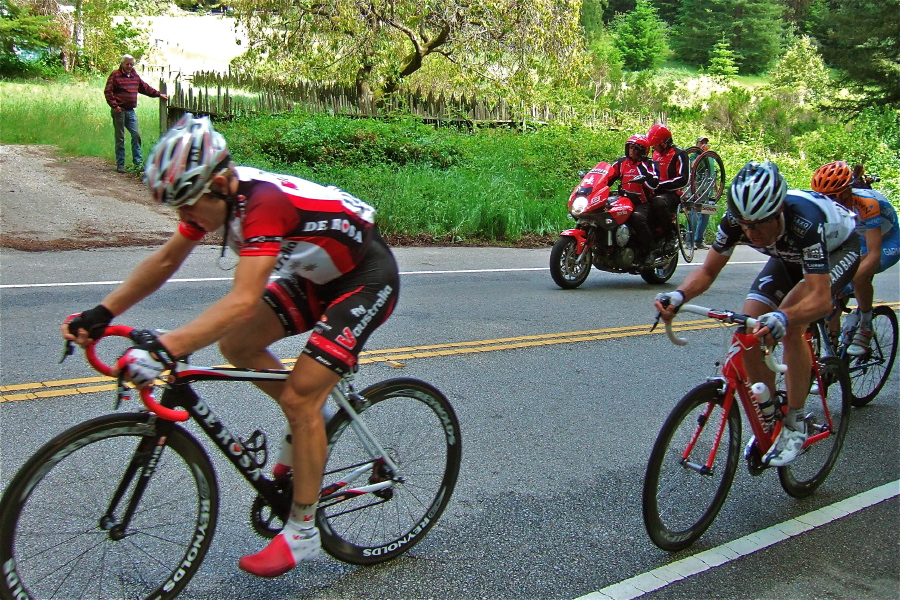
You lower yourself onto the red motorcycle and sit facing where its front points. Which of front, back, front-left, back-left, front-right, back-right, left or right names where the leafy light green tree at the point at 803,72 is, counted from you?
back-right

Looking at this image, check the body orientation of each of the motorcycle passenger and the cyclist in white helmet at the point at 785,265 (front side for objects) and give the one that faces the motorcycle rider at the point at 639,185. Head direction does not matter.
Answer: the motorcycle passenger

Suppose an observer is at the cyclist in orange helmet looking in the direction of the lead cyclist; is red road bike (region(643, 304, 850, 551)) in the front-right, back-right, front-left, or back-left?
front-left

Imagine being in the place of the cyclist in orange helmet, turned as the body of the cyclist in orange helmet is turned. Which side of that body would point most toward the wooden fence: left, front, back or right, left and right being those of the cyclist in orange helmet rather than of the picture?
right

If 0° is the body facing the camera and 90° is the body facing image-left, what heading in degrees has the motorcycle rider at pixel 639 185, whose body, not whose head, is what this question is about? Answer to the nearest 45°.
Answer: approximately 45°

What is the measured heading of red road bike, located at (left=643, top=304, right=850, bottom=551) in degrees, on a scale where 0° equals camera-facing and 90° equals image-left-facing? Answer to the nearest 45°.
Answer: approximately 45°

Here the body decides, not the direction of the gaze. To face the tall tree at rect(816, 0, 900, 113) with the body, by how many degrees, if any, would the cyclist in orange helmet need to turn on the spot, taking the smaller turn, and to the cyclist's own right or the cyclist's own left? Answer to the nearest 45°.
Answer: approximately 135° to the cyclist's own right

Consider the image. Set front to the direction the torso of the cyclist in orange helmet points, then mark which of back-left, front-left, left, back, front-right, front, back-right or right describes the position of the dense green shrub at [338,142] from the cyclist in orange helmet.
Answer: right

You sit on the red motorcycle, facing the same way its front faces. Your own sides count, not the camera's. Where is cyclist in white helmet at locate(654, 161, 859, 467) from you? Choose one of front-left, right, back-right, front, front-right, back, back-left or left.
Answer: front-left

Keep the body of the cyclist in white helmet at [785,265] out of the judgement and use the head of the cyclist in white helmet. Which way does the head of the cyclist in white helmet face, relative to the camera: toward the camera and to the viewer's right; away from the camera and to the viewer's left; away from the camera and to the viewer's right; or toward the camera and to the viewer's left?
toward the camera and to the viewer's left

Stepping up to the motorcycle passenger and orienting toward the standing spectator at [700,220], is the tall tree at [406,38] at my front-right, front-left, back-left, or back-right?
front-left

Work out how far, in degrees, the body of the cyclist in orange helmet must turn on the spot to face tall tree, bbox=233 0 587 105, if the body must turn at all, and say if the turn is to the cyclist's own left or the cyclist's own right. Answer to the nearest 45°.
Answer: approximately 90° to the cyclist's own right

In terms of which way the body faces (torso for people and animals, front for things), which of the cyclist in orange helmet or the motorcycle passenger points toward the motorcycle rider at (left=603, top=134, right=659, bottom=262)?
the motorcycle passenger

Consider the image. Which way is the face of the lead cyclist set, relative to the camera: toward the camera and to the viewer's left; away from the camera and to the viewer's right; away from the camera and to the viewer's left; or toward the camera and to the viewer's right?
toward the camera and to the viewer's left

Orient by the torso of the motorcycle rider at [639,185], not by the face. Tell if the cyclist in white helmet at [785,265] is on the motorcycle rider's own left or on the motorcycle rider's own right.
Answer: on the motorcycle rider's own left

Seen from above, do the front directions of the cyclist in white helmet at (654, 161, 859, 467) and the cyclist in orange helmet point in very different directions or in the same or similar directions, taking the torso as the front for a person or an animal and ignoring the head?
same or similar directions

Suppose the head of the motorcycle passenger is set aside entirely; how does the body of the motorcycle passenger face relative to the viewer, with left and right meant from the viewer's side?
facing the viewer and to the left of the viewer

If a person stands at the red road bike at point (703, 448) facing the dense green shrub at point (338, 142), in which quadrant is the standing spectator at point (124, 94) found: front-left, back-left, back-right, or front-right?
front-left
